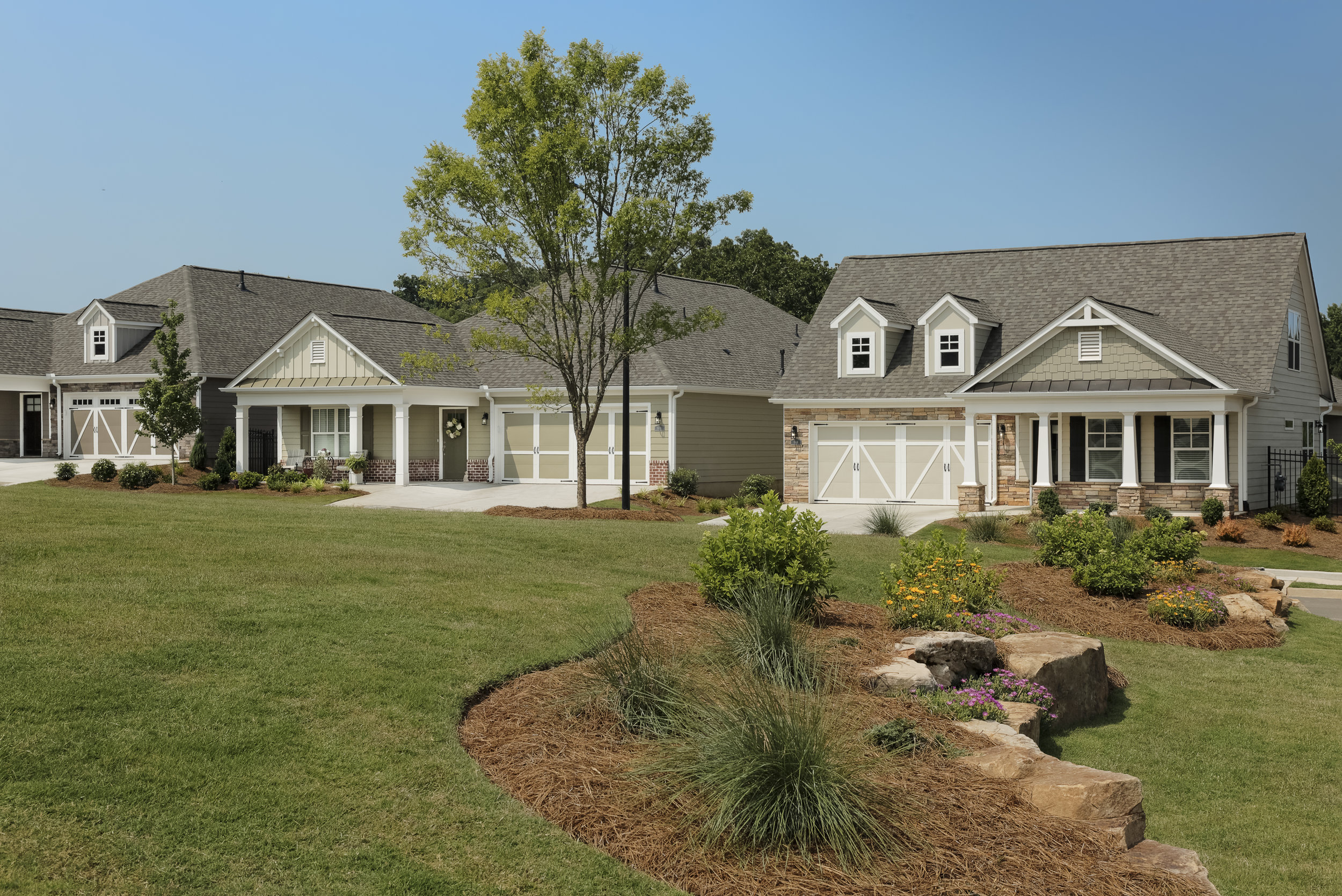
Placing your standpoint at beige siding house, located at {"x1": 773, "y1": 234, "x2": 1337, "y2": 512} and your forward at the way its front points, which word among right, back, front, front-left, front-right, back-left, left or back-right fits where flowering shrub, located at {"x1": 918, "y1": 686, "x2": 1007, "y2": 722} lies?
front

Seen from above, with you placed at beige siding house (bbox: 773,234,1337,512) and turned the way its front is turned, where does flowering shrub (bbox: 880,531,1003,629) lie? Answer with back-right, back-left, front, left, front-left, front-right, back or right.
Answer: front

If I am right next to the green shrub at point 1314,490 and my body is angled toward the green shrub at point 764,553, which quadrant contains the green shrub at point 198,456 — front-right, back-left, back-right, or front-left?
front-right

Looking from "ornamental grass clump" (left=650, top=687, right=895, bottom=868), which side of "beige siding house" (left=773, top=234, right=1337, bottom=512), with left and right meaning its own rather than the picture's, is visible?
front

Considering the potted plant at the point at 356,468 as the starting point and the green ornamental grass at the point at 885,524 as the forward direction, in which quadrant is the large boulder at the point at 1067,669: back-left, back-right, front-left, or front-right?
front-right

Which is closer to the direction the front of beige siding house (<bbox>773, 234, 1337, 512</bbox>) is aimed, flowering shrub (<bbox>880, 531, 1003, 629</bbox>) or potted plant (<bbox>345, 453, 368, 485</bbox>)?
the flowering shrub

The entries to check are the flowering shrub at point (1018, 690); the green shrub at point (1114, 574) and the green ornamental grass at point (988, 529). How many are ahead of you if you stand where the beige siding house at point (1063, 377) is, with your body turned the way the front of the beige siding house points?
3

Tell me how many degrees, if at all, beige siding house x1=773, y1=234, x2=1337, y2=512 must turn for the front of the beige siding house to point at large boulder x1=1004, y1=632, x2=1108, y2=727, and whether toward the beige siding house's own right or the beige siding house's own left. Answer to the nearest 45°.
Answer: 0° — it already faces it

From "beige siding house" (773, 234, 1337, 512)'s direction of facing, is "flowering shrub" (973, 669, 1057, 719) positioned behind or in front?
in front

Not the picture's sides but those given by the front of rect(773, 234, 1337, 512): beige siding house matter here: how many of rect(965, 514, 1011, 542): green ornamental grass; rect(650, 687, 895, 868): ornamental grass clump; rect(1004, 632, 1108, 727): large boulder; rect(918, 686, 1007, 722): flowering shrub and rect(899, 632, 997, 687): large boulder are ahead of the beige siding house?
5

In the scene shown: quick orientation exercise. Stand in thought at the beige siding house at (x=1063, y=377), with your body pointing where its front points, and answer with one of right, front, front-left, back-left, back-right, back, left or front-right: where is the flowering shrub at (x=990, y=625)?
front

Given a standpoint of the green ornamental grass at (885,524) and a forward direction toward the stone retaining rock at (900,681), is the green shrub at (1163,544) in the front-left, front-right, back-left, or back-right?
front-left

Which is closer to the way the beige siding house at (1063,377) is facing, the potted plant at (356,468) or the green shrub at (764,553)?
the green shrub

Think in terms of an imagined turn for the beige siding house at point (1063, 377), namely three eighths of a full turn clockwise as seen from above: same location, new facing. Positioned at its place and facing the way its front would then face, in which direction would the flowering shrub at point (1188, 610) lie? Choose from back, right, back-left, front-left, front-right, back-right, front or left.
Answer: back-left

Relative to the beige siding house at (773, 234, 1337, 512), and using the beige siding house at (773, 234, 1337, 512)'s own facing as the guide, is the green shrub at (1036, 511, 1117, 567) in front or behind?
in front

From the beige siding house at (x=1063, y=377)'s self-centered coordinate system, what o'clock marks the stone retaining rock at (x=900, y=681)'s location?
The stone retaining rock is roughly at 12 o'clock from the beige siding house.

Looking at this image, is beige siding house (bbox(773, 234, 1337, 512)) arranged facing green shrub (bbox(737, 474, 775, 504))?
no

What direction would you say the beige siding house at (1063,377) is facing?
toward the camera
